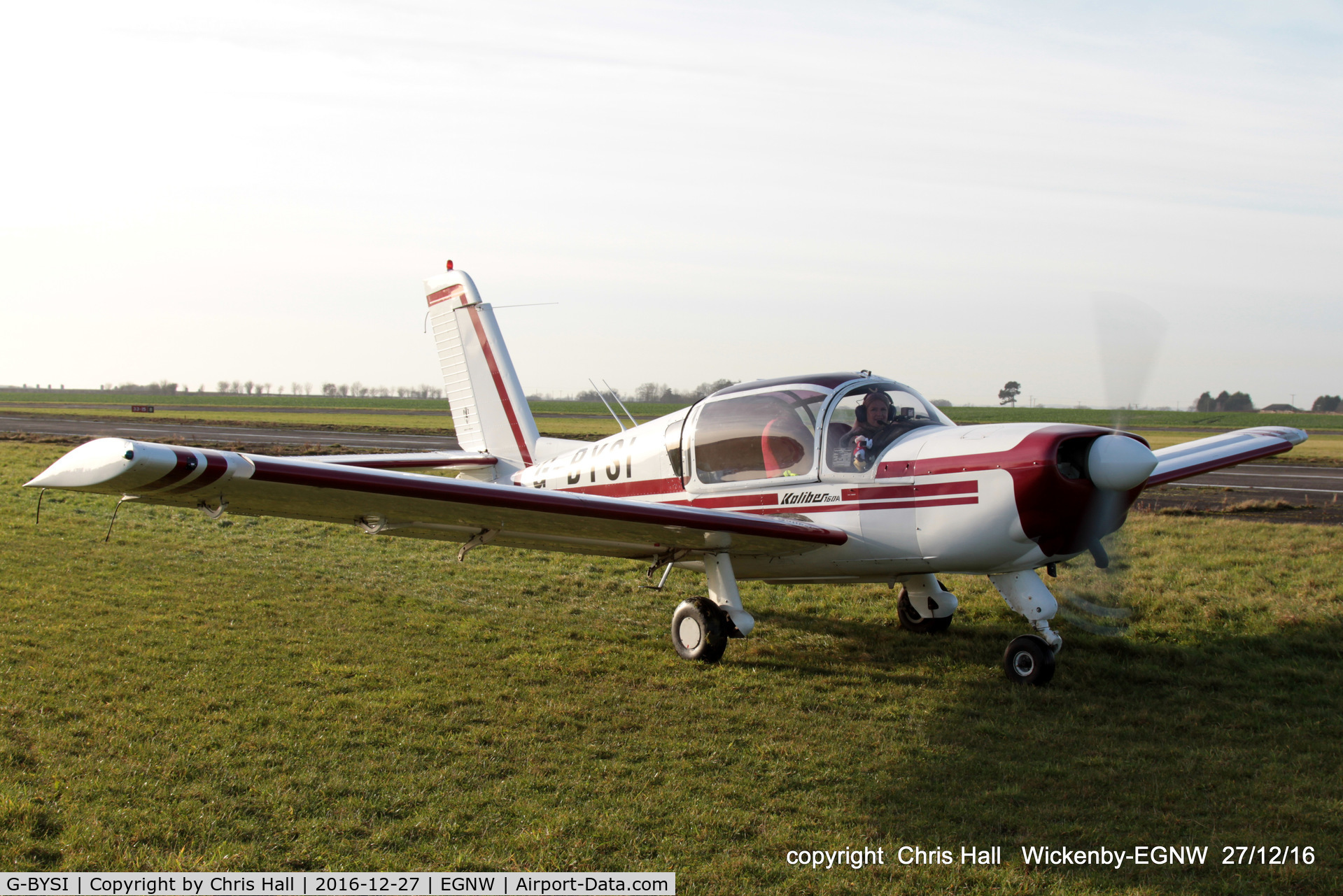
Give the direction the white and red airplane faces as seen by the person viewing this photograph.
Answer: facing the viewer and to the right of the viewer

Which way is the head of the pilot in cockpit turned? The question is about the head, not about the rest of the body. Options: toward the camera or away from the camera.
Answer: toward the camera
